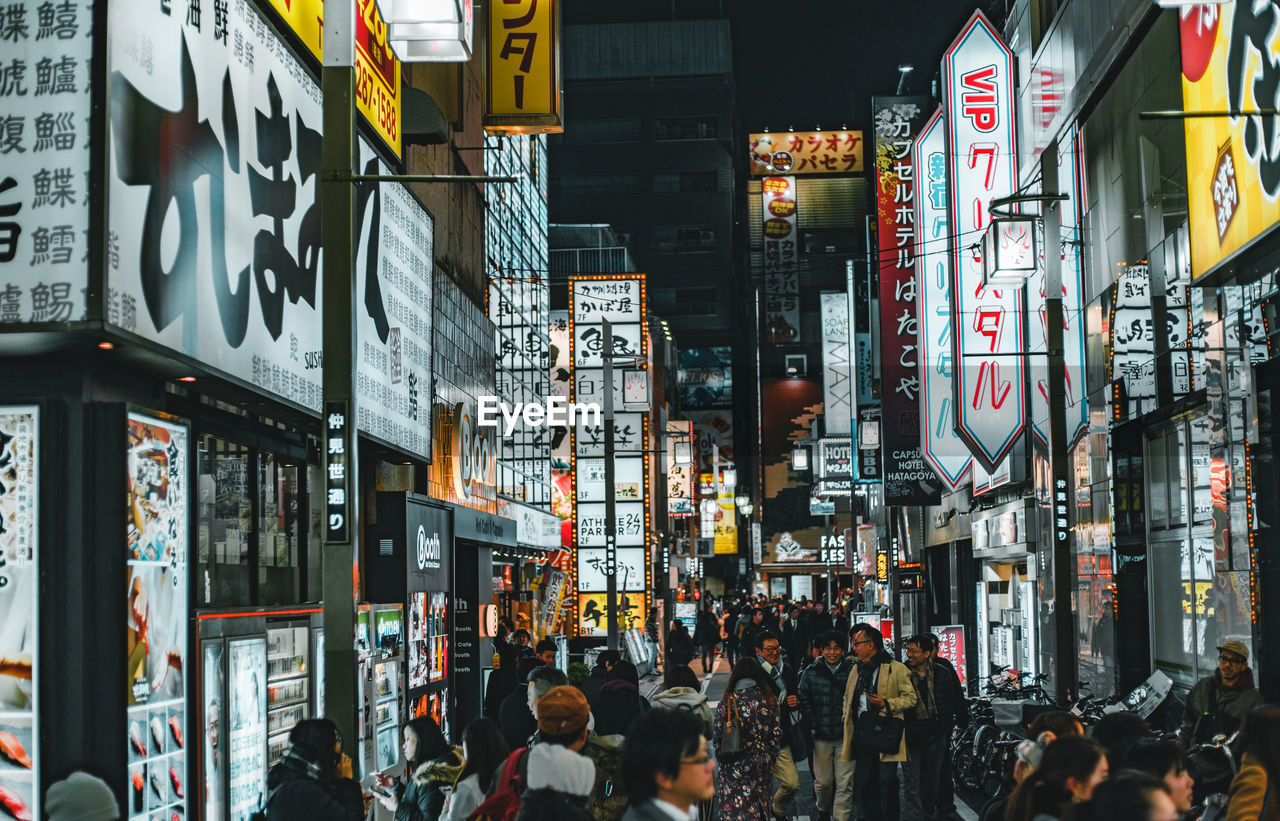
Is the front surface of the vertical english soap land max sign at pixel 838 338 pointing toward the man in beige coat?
yes

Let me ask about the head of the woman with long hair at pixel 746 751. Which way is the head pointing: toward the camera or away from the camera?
away from the camera

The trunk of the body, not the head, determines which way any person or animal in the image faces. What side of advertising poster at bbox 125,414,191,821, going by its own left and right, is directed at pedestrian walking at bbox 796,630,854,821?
left

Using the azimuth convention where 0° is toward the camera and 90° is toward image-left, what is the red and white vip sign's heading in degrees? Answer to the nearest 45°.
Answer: approximately 0°

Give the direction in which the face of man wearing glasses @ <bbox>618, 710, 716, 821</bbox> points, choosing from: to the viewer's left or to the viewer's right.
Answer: to the viewer's right

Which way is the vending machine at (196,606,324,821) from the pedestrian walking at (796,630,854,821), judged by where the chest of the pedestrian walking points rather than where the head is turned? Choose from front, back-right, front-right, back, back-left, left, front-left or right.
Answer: front-right

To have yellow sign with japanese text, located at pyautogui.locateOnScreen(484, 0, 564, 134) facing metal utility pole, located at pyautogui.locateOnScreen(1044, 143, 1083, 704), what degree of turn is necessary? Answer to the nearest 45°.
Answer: approximately 45° to its left
